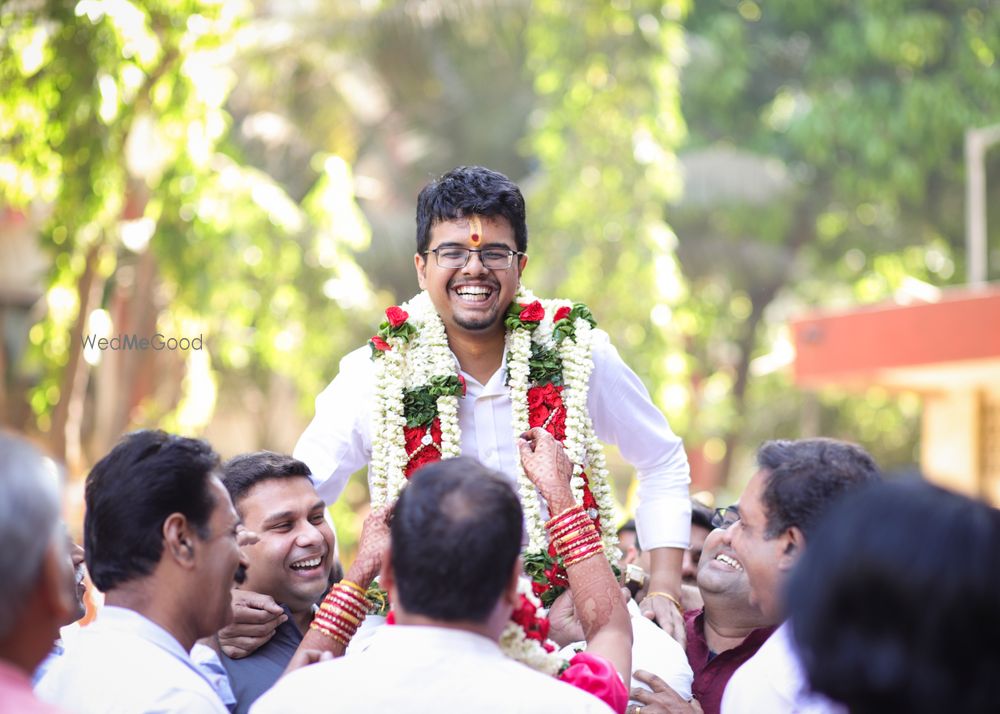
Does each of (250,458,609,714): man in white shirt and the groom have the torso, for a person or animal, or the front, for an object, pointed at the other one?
yes

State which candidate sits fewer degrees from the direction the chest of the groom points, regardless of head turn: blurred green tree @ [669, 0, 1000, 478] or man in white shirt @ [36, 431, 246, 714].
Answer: the man in white shirt

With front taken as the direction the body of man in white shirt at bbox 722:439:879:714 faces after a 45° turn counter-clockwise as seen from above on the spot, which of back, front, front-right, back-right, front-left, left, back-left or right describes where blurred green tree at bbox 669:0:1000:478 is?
back-right

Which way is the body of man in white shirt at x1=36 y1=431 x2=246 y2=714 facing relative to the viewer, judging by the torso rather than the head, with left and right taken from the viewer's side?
facing away from the viewer and to the right of the viewer

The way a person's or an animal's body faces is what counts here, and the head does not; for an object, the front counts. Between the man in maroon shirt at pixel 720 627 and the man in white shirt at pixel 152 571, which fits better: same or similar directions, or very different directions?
very different directions

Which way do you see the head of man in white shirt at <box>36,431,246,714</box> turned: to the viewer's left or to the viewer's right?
to the viewer's right

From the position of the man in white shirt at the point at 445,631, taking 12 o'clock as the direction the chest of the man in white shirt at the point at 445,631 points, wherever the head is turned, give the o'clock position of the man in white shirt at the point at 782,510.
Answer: the man in white shirt at the point at 782,510 is roughly at 2 o'clock from the man in white shirt at the point at 445,631.

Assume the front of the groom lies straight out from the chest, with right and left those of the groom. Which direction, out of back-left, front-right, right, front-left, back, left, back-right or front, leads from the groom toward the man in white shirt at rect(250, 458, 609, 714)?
front

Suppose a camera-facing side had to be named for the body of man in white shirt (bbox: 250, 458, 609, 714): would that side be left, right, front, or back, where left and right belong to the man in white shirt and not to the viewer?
back

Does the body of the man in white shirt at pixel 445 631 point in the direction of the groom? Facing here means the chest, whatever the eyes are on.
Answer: yes

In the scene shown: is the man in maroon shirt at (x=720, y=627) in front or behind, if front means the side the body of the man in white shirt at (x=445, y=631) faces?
in front

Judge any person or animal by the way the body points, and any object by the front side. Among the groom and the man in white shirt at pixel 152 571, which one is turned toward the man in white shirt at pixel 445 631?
the groom

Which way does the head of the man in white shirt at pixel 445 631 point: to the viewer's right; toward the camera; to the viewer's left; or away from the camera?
away from the camera

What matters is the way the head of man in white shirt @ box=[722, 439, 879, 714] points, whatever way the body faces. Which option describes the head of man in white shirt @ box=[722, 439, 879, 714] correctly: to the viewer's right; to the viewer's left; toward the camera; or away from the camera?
to the viewer's left

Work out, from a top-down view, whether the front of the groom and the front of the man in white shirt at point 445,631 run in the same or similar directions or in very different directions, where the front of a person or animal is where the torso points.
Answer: very different directions

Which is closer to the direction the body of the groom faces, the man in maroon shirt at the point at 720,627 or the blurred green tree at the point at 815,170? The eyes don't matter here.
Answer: the man in maroon shirt

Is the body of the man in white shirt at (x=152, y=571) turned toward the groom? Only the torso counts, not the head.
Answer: yes

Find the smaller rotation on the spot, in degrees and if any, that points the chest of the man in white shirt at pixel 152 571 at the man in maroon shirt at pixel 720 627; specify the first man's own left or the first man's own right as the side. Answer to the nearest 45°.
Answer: approximately 45° to the first man's own right

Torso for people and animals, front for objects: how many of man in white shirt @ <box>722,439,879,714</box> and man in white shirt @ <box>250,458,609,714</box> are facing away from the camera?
1

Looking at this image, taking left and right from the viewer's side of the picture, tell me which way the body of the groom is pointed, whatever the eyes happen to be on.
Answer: facing the viewer
